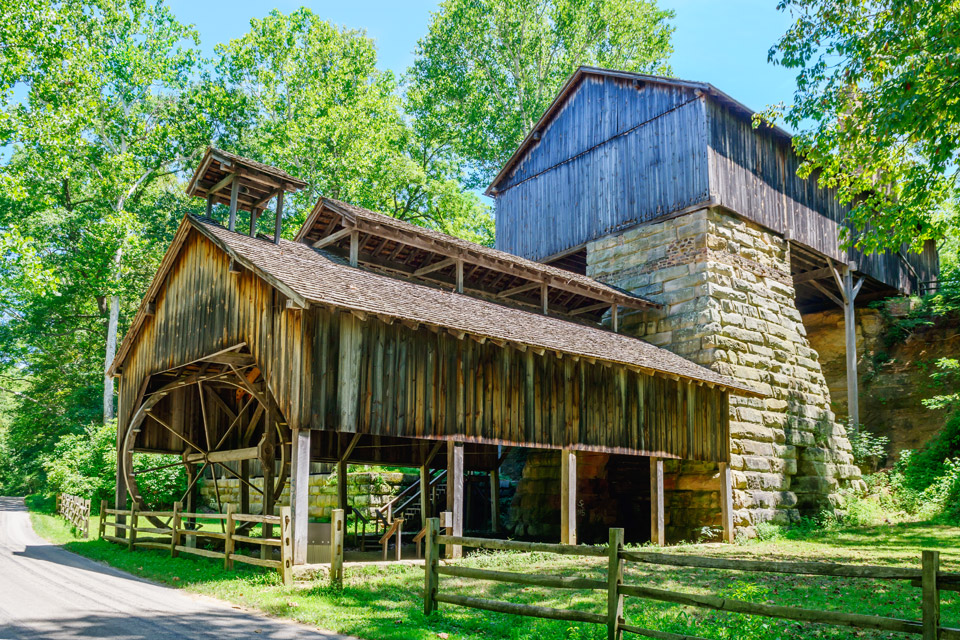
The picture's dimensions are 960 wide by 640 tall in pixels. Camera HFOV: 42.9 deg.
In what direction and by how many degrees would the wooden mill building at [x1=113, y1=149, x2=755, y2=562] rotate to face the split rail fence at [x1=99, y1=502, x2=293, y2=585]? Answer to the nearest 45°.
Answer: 0° — it already faces it

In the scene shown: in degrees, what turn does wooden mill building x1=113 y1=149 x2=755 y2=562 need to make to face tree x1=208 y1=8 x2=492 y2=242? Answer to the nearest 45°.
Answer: approximately 135° to its right

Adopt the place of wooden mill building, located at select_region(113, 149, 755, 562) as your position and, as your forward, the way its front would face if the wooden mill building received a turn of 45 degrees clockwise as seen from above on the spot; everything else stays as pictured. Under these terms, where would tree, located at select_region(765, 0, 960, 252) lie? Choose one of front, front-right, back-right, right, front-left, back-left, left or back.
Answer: back

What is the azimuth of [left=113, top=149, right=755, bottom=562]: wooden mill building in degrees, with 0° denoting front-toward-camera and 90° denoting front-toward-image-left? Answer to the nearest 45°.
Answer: approximately 45°

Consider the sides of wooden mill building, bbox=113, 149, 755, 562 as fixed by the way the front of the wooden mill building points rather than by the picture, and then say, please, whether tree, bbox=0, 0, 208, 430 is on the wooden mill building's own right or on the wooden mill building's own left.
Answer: on the wooden mill building's own right

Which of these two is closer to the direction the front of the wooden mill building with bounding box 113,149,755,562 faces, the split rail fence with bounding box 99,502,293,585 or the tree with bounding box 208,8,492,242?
the split rail fence

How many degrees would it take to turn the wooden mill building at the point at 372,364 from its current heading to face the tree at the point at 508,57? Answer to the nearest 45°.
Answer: approximately 135° to its right
